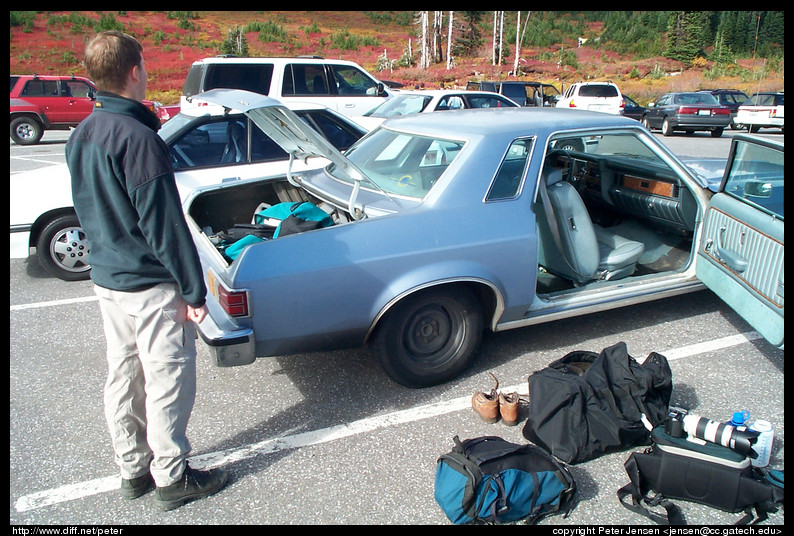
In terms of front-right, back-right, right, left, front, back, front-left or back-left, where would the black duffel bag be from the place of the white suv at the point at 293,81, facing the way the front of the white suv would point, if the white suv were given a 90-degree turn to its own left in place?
back

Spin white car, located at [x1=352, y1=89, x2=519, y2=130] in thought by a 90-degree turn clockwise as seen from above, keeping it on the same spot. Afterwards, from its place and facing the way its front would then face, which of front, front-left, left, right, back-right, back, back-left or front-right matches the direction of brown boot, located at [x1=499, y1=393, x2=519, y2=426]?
back-left

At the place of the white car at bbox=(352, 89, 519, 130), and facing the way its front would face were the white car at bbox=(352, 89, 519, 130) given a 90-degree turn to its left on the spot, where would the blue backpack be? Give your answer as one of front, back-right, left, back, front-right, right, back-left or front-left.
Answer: front-right

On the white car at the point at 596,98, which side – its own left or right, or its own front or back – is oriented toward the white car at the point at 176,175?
back

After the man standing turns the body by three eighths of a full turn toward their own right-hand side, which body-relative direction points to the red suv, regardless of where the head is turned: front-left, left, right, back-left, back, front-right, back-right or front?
back

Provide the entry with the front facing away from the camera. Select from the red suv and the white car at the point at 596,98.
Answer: the white car

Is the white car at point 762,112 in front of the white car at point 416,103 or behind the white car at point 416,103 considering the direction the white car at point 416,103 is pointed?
behind

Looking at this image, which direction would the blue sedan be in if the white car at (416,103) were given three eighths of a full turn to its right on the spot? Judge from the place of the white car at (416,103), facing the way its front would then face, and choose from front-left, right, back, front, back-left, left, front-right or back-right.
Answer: back

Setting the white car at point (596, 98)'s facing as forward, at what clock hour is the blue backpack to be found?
The blue backpack is roughly at 6 o'clock from the white car.

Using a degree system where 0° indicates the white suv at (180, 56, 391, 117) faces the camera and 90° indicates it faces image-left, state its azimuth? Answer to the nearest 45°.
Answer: approximately 270°

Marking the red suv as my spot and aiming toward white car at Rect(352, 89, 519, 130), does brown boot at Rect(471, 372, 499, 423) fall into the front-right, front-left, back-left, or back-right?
front-right

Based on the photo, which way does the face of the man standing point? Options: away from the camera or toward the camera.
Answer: away from the camera

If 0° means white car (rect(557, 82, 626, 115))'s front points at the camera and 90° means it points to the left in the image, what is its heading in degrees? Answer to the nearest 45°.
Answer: approximately 180°

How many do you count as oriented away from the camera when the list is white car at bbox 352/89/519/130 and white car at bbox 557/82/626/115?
1
